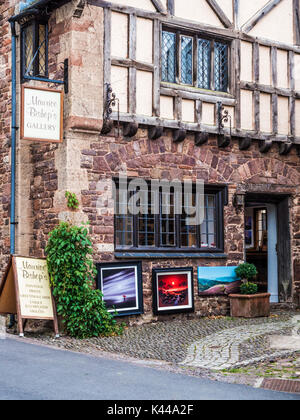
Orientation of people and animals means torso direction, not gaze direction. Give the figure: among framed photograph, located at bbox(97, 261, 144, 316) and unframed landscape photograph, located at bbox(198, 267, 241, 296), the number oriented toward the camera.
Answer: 2

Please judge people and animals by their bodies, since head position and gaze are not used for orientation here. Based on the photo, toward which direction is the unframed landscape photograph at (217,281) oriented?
toward the camera

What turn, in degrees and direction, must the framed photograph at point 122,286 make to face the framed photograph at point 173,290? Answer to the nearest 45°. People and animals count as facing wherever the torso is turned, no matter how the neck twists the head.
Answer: approximately 135° to its left

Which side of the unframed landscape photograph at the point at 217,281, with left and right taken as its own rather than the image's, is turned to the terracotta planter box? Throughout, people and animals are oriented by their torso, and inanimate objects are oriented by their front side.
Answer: left

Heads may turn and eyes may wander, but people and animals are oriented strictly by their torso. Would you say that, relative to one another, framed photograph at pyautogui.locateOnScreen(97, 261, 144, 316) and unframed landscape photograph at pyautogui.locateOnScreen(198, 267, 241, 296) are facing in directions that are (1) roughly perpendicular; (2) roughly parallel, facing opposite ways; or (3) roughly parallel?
roughly parallel

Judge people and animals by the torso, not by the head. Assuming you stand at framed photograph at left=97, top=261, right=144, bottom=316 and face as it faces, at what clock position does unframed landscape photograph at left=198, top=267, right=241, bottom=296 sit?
unframed landscape photograph at left=198, top=267, right=241, bottom=296 is roughly at 8 o'clock from framed photograph at left=97, top=261, right=144, bottom=316.

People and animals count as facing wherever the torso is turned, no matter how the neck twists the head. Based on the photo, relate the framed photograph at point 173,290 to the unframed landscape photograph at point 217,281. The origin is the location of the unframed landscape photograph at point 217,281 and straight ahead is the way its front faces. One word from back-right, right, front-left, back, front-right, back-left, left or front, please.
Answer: front-right

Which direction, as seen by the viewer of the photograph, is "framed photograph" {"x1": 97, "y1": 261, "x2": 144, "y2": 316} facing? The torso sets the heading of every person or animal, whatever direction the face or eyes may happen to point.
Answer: facing the viewer

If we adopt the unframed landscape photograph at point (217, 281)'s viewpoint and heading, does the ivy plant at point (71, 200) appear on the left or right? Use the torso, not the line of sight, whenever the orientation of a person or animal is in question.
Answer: on its right

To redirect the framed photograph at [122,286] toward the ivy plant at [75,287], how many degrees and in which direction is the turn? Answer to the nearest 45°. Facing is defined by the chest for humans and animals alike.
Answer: approximately 45° to its right

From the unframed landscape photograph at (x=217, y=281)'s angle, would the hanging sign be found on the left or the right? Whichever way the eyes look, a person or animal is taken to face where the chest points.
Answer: on its right
